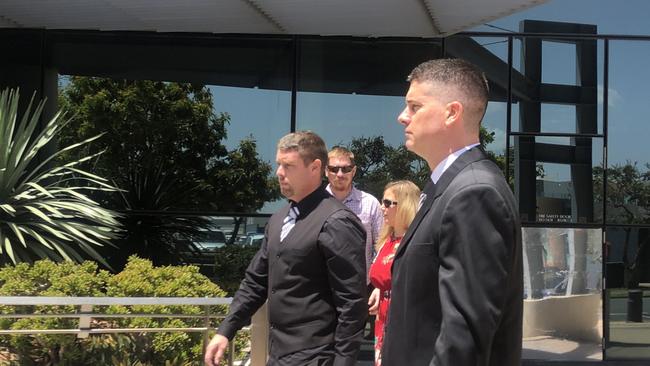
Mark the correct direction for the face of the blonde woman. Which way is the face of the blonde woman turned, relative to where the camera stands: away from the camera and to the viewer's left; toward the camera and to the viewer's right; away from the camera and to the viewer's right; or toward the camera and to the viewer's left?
toward the camera and to the viewer's left

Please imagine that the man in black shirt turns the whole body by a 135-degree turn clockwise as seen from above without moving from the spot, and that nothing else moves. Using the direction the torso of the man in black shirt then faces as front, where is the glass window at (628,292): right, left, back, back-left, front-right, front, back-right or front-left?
front-right

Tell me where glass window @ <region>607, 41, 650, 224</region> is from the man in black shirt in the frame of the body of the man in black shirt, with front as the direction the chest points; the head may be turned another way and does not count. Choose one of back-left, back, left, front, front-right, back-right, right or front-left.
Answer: back

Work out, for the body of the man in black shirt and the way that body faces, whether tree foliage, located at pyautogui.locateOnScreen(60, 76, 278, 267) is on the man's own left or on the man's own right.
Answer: on the man's own right

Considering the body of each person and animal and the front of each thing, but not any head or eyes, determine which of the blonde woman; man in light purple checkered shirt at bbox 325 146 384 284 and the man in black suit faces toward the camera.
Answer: the man in light purple checkered shirt

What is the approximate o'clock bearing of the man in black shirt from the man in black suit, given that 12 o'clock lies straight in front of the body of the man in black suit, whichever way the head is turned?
The man in black shirt is roughly at 2 o'clock from the man in black suit.

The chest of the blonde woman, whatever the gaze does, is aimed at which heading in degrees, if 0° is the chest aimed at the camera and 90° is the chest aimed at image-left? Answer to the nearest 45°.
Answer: approximately 90°

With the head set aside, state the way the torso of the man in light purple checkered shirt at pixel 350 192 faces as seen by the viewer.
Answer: toward the camera

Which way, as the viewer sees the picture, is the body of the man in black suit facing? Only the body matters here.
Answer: to the viewer's left

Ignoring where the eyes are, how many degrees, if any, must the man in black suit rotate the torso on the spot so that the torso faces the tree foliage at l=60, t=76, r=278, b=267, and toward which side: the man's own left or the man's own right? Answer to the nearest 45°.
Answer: approximately 45° to the man's own right

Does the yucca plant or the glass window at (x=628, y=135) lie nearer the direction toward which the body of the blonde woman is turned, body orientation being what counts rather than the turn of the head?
the yucca plant

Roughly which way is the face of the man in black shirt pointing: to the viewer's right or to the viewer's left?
to the viewer's left

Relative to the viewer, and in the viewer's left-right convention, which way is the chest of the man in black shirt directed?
facing the viewer and to the left of the viewer

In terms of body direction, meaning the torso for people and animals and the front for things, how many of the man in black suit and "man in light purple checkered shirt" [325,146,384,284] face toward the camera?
1
